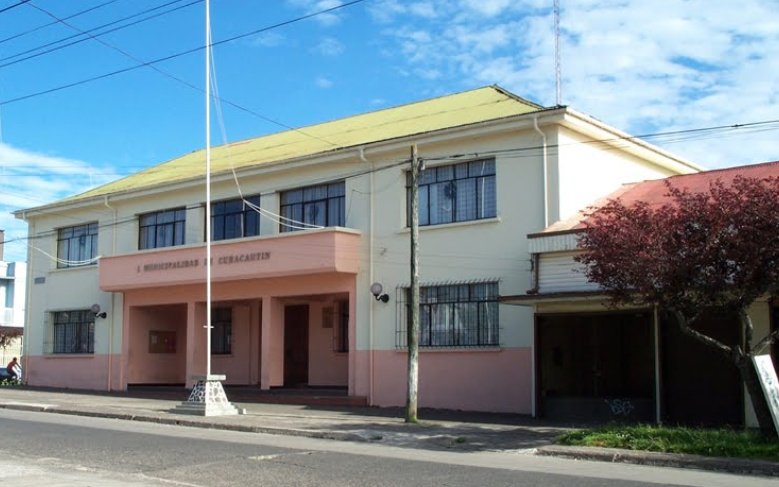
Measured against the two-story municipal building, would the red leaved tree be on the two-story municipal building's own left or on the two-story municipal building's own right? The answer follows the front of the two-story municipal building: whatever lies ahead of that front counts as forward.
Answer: on the two-story municipal building's own left

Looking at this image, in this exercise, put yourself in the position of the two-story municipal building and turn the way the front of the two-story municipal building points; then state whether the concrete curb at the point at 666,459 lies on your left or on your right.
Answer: on your left

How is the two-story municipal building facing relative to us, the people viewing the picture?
facing the viewer and to the left of the viewer

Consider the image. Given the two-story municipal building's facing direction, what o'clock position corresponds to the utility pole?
The utility pole is roughly at 10 o'clock from the two-story municipal building.
